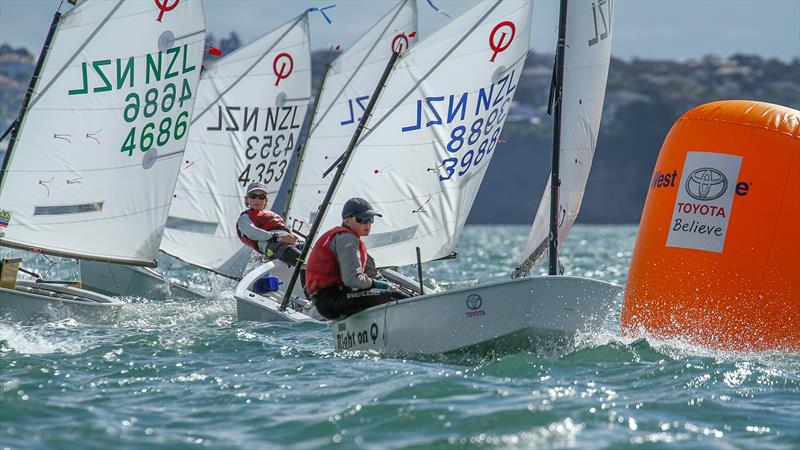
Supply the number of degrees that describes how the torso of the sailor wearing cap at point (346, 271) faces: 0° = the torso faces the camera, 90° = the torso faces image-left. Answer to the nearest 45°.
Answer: approximately 270°

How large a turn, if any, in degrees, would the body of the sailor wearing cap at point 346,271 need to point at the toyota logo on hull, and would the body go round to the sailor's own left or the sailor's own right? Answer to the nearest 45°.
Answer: approximately 45° to the sailor's own right

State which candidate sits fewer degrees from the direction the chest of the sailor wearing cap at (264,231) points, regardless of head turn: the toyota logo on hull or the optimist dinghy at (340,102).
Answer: the toyota logo on hull

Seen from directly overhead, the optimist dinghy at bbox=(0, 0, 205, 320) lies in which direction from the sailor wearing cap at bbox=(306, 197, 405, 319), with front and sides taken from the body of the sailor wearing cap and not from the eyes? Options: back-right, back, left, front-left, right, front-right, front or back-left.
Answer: back-left

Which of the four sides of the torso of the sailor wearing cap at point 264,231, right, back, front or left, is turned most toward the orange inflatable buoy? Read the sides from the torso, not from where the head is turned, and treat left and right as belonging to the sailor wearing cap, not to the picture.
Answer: front

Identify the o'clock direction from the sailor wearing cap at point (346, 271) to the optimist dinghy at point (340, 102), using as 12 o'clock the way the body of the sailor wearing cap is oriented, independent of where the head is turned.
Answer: The optimist dinghy is roughly at 9 o'clock from the sailor wearing cap.

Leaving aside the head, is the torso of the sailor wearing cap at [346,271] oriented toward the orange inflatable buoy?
yes

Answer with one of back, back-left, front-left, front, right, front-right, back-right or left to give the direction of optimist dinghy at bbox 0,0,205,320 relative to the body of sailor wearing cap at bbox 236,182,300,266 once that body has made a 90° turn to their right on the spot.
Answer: front-right

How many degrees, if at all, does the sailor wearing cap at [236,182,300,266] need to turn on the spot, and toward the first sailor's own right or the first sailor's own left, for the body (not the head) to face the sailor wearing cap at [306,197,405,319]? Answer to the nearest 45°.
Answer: approximately 45° to the first sailor's own right

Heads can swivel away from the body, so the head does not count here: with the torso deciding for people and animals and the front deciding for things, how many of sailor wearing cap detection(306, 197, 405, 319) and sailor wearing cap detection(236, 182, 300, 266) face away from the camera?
0

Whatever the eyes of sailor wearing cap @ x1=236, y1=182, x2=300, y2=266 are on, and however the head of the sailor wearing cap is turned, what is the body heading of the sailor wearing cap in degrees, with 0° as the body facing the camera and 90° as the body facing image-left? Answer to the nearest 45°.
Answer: approximately 315°

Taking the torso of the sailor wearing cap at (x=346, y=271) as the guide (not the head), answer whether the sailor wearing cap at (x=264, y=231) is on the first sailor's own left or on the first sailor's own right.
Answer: on the first sailor's own left

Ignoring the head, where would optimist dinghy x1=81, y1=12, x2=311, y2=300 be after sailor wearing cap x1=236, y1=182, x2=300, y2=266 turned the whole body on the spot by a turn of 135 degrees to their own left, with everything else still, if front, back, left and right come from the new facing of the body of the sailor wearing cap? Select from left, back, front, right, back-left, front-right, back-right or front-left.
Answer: front

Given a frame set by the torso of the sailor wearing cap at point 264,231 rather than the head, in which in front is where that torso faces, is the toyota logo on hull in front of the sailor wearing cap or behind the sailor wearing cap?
in front
